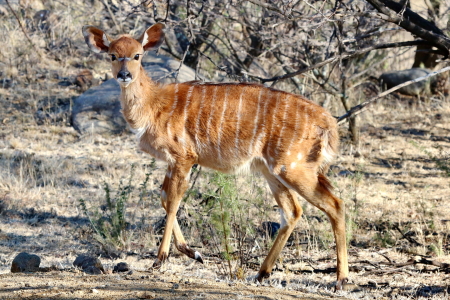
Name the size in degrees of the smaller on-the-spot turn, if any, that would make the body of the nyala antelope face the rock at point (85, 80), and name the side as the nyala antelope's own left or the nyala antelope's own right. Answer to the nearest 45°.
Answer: approximately 45° to the nyala antelope's own right

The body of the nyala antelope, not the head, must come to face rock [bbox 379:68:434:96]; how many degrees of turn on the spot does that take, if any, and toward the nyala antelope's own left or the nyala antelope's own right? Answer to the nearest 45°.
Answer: approximately 135° to the nyala antelope's own right

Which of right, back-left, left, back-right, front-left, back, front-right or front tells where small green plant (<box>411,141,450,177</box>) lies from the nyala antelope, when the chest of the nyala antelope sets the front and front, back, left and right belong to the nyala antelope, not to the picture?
back-right

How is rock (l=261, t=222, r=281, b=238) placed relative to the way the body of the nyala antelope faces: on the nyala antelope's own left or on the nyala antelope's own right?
on the nyala antelope's own right

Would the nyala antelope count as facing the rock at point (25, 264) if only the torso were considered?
yes

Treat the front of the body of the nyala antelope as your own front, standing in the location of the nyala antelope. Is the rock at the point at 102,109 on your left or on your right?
on your right

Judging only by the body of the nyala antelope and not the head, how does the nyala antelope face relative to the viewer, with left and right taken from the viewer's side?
facing to the left of the viewer

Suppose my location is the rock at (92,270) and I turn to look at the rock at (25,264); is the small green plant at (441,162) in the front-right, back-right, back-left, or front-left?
back-right
